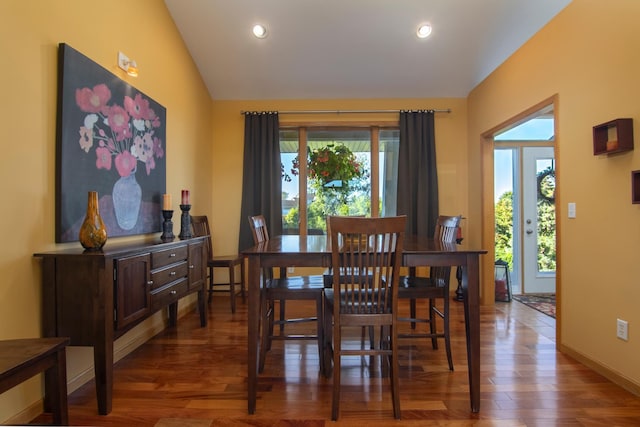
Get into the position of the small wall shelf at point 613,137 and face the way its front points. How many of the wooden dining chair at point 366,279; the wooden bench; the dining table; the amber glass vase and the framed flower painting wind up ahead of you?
5

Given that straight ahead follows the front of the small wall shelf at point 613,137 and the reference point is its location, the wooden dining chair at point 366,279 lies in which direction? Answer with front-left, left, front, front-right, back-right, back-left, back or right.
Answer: front

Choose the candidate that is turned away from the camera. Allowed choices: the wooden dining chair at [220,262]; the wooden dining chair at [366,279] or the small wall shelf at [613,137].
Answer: the wooden dining chair at [366,279]

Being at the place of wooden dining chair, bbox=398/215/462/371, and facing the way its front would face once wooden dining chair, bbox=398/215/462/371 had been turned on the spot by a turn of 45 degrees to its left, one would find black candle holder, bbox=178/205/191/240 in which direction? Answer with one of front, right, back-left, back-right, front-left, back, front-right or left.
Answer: front-right

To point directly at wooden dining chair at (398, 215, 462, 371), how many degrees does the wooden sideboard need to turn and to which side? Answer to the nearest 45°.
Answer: approximately 45° to its left

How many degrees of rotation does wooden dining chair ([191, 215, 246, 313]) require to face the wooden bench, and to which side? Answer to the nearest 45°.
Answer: approximately 45° to its right

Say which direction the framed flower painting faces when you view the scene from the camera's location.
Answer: facing the viewer and to the right of the viewer

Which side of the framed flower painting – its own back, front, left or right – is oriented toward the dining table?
front

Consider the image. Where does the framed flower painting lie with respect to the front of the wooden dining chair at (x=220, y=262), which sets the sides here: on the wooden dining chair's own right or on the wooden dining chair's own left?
on the wooden dining chair's own right

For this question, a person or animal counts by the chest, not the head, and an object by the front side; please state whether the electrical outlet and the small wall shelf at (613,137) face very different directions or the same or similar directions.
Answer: same or similar directions

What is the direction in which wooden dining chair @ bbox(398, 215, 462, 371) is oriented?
to the viewer's left

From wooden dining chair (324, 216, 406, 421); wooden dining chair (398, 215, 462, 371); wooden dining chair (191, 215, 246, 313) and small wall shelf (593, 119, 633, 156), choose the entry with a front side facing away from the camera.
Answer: wooden dining chair (324, 216, 406, 421)

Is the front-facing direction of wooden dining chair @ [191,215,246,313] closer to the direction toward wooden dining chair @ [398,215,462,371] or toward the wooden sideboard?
the wooden dining chair

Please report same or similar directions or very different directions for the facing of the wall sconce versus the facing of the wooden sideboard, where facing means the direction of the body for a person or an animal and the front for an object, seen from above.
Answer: same or similar directions

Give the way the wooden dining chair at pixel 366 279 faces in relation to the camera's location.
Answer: facing away from the viewer

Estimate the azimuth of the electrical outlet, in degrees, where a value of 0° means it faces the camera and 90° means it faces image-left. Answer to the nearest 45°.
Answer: approximately 45°
